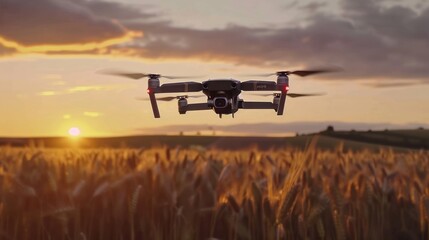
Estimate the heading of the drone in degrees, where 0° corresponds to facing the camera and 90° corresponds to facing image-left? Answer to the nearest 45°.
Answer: approximately 0°
